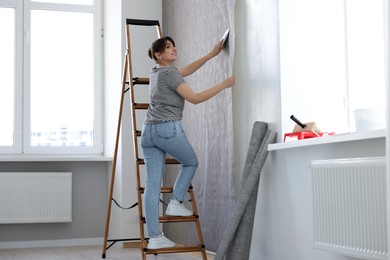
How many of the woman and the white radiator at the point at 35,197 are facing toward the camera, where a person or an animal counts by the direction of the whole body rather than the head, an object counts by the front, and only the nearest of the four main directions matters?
1

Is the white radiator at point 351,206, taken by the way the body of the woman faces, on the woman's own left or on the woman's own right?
on the woman's own right

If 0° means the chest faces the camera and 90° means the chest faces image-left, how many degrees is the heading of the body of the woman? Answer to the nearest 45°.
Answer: approximately 225°

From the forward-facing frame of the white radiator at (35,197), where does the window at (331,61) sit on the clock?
The window is roughly at 11 o'clock from the white radiator.

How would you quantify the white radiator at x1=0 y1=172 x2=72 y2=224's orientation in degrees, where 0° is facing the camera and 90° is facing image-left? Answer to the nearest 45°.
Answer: approximately 0°

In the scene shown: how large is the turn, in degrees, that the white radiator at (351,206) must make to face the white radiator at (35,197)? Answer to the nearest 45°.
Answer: approximately 90° to its right

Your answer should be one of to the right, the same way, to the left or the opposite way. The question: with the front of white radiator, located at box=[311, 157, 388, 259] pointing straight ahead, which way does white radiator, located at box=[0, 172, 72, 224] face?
to the left
